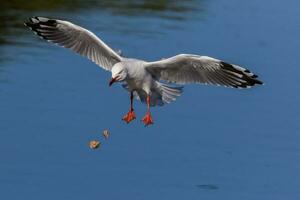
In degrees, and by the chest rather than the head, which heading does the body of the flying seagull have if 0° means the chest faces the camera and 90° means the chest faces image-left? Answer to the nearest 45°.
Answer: approximately 45°
